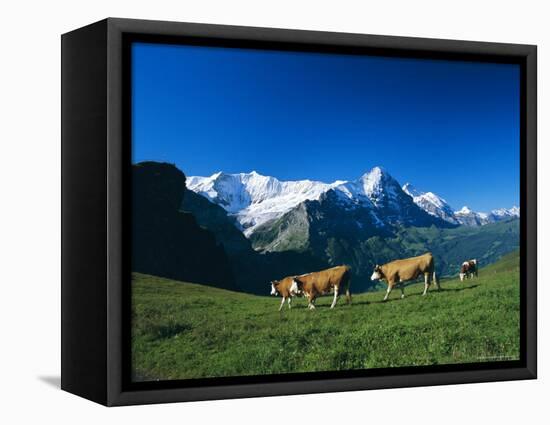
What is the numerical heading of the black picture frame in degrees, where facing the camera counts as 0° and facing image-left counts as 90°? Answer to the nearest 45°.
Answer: approximately 315°
